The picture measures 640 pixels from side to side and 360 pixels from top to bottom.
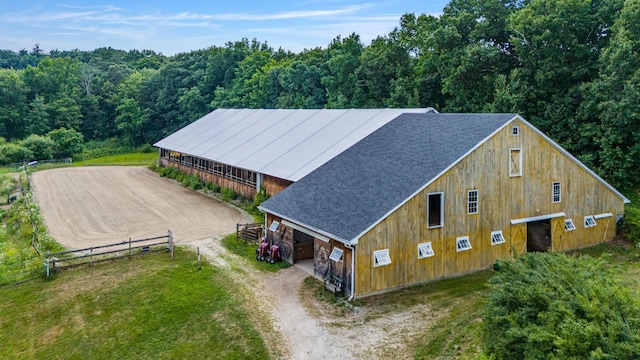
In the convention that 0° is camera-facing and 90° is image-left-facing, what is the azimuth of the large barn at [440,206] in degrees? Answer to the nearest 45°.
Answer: approximately 315°

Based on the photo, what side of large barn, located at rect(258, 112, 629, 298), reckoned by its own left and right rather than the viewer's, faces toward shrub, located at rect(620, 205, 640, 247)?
left

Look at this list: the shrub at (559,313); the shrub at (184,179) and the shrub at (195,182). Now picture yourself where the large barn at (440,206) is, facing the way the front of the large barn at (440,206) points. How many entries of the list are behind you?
2

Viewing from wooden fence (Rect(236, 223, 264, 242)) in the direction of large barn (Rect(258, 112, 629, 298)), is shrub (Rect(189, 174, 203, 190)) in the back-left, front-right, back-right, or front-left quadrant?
back-left

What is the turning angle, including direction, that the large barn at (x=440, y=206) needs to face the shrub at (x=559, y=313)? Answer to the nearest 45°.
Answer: approximately 45° to its right

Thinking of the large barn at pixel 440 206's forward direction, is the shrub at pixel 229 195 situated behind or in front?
behind

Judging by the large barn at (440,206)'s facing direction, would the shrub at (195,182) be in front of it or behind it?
behind

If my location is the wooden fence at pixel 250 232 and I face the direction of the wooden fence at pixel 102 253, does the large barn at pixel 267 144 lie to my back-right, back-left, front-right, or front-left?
back-right

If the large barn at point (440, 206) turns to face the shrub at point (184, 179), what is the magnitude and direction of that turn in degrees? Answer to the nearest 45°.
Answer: approximately 180°

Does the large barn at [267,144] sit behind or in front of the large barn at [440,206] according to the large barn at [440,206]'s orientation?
behind
